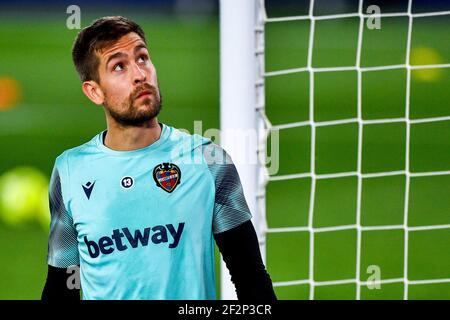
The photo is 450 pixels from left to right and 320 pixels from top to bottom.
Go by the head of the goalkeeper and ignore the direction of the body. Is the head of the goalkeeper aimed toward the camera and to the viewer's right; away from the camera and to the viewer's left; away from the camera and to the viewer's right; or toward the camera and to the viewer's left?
toward the camera and to the viewer's right

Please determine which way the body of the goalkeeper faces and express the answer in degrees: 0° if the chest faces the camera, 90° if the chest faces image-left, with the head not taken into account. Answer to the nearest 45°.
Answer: approximately 0°
